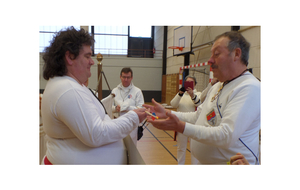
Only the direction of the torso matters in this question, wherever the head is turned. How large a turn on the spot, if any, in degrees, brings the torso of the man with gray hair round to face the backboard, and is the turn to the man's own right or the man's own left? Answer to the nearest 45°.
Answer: approximately 90° to the man's own right

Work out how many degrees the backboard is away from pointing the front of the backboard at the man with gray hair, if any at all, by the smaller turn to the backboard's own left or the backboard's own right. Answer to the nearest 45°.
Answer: approximately 45° to the backboard's own left

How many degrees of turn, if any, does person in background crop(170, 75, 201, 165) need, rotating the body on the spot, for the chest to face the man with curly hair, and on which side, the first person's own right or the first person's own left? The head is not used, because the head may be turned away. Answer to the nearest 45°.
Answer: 0° — they already face them

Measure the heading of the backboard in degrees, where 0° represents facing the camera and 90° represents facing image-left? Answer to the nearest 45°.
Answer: approximately 45°

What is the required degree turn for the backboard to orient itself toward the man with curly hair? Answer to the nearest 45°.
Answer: approximately 45° to its left

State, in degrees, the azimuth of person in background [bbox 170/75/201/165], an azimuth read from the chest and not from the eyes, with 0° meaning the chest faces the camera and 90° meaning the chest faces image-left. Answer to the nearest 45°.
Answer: approximately 0°

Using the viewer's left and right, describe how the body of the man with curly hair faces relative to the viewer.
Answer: facing to the right of the viewer

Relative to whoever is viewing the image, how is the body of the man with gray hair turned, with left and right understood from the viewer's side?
facing to the left of the viewer

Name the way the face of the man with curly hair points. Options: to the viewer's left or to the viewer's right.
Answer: to the viewer's right

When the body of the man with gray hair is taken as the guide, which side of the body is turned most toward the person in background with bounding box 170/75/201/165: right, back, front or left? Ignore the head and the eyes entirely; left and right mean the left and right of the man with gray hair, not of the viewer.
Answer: right
